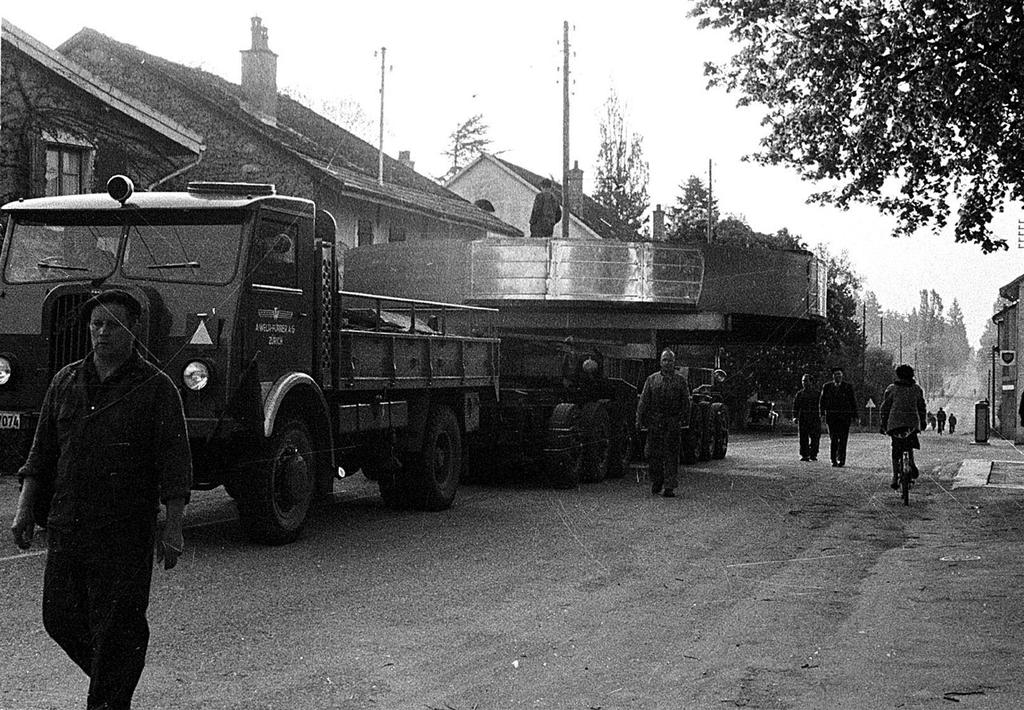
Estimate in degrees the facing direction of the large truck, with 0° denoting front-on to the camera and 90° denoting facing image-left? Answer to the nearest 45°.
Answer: approximately 45°

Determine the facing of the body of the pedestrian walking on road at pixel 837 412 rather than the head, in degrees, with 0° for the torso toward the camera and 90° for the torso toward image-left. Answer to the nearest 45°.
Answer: approximately 0°

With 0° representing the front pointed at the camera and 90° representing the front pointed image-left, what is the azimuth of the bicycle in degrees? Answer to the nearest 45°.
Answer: approximately 180°

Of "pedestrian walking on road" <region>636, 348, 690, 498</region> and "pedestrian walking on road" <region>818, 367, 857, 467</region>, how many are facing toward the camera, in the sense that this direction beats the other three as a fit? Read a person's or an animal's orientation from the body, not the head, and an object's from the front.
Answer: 2
